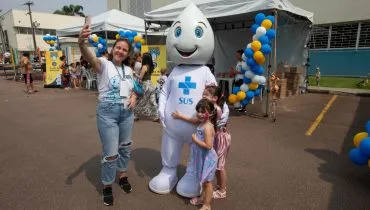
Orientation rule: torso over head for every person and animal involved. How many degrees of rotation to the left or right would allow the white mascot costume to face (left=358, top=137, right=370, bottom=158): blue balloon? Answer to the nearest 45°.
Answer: approximately 90° to its left

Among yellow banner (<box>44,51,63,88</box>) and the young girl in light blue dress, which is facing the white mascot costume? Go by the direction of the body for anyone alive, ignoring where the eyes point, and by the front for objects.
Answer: the yellow banner

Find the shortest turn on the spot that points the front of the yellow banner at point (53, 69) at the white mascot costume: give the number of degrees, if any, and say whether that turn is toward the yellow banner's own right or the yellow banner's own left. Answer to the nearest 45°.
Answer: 0° — it already faces it

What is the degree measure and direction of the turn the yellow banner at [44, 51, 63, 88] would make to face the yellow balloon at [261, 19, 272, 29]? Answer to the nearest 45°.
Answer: approximately 45° to its left

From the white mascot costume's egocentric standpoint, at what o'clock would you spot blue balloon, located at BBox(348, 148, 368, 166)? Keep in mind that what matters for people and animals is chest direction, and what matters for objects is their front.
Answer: The blue balloon is roughly at 9 o'clock from the white mascot costume.

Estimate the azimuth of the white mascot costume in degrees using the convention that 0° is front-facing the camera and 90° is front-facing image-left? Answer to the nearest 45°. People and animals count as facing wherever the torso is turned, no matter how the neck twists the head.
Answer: approximately 0°

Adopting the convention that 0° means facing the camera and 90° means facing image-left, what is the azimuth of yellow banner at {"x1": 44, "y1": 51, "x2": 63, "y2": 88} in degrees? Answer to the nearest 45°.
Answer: approximately 0°

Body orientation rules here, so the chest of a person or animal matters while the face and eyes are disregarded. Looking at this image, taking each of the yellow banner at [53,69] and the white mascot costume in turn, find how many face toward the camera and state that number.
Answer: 2

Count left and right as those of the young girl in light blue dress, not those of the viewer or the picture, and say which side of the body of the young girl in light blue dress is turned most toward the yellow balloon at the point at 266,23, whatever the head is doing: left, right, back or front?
back

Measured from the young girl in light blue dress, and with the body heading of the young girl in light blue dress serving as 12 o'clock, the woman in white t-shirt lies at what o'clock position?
The woman in white t-shirt is roughly at 2 o'clock from the young girl in light blue dress.
